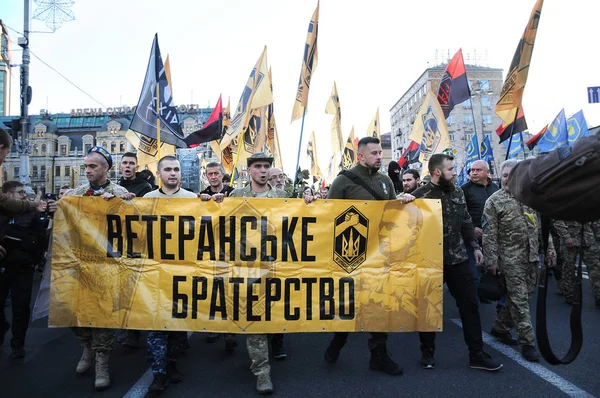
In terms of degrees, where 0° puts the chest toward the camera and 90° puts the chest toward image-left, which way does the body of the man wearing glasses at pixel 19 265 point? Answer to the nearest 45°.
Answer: approximately 315°

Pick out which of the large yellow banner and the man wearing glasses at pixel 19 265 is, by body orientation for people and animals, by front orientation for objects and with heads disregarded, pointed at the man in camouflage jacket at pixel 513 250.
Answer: the man wearing glasses

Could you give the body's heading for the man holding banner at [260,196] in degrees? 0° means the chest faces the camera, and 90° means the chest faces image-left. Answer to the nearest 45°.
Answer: approximately 0°

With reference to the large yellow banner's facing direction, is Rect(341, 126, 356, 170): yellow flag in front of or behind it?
behind

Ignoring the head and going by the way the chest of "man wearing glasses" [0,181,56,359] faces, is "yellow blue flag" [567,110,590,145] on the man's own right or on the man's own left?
on the man's own left

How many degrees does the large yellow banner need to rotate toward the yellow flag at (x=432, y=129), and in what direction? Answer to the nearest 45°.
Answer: approximately 135° to its left

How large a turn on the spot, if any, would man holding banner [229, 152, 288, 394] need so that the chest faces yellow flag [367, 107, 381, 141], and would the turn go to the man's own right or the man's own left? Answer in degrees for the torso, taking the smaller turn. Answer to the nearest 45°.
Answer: approximately 180°

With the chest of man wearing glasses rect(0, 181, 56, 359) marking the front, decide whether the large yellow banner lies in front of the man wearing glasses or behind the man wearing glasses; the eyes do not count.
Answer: in front

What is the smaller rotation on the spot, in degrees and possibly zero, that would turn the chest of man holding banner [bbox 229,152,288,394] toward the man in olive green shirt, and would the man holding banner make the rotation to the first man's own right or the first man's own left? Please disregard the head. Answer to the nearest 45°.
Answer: approximately 90° to the first man's own left

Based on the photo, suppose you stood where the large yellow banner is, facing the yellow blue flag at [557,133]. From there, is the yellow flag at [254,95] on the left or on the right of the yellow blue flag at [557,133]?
left

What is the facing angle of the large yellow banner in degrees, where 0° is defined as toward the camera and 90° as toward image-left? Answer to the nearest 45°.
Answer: approximately 0°

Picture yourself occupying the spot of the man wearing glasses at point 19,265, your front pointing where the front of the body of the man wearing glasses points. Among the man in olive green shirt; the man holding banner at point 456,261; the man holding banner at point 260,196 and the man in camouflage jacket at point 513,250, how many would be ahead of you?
4
